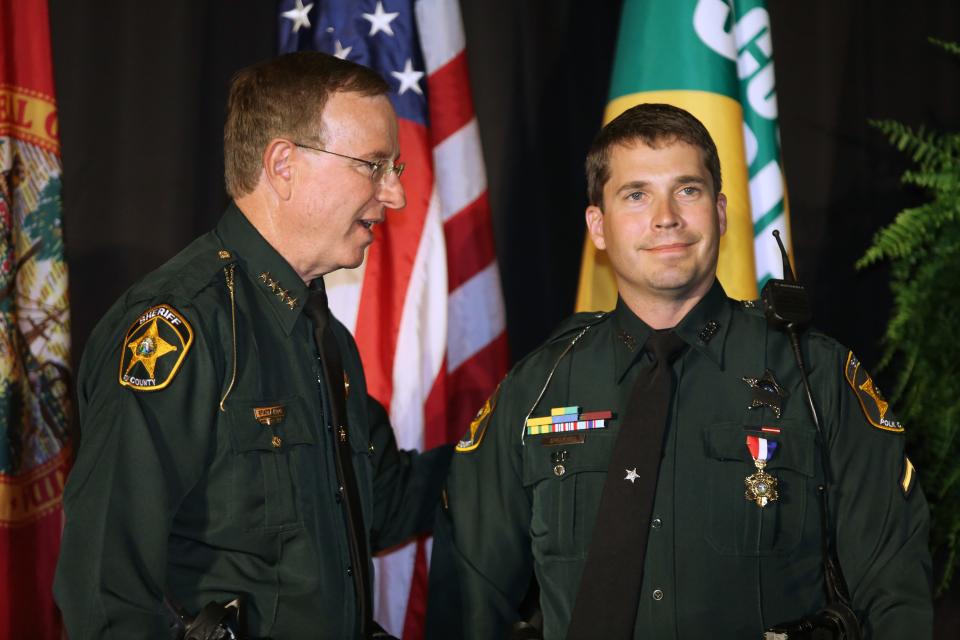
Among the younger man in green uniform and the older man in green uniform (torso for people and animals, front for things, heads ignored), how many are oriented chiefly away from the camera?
0

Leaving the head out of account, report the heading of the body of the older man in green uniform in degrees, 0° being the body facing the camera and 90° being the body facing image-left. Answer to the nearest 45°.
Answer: approximately 315°

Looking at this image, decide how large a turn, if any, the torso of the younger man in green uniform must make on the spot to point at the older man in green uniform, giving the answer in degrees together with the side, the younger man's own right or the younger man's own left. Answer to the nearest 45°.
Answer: approximately 90° to the younger man's own right

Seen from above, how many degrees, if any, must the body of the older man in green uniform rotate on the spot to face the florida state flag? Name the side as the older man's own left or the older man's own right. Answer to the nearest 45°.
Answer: approximately 180°

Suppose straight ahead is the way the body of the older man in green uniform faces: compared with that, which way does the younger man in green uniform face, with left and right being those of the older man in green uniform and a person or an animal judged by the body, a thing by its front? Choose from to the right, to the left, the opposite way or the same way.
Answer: to the right

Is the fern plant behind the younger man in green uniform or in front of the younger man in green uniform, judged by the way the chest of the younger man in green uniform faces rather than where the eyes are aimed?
behind

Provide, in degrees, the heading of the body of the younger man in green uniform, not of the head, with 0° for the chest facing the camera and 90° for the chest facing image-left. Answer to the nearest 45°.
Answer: approximately 0°

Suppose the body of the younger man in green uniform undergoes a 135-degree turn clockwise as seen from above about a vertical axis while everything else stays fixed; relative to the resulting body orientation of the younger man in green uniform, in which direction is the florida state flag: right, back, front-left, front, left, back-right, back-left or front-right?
front-left

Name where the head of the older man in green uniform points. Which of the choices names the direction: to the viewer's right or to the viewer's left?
to the viewer's right

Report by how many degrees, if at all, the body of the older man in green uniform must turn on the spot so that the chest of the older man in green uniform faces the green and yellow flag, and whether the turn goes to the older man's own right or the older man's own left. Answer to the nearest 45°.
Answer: approximately 90° to the older man's own left

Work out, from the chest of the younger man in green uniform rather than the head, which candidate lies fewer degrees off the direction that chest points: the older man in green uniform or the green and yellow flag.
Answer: the older man in green uniform

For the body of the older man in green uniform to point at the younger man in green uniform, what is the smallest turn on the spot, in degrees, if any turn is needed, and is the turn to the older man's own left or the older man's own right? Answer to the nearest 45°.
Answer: approximately 45° to the older man's own left

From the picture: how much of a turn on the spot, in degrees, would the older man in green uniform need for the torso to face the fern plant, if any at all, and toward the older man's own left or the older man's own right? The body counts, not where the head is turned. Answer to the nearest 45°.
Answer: approximately 45° to the older man's own left
